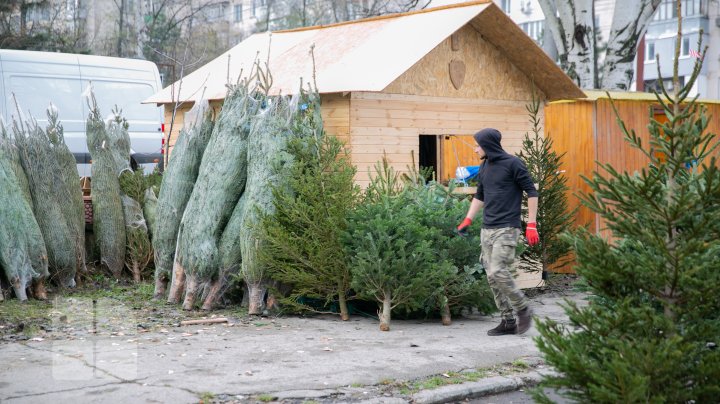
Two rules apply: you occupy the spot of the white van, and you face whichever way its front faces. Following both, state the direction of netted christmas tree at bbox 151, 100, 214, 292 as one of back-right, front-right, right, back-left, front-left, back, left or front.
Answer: left

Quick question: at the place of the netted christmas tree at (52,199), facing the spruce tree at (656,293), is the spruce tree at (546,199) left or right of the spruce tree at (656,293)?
left

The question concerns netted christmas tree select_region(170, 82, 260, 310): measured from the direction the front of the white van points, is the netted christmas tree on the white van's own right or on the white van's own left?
on the white van's own left

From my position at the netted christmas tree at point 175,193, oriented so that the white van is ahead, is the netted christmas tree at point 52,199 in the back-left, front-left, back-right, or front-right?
front-left

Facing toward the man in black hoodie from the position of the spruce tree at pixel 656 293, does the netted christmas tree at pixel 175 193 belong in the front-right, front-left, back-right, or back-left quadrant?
front-left

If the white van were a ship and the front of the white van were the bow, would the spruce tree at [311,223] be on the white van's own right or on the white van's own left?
on the white van's own left

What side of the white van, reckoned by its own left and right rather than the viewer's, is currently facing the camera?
left

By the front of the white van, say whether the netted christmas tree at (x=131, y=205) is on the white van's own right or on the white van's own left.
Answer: on the white van's own left

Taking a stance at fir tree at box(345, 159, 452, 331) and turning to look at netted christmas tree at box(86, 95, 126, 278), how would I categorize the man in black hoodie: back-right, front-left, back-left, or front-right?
back-right

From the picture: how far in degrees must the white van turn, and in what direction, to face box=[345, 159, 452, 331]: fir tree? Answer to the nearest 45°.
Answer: approximately 90° to its left

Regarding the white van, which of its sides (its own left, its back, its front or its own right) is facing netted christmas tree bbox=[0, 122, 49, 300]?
left

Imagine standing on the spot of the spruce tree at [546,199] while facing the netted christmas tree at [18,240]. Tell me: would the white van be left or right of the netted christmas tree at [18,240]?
right

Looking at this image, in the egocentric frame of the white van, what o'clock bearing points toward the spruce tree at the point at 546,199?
The spruce tree is roughly at 8 o'clock from the white van.
